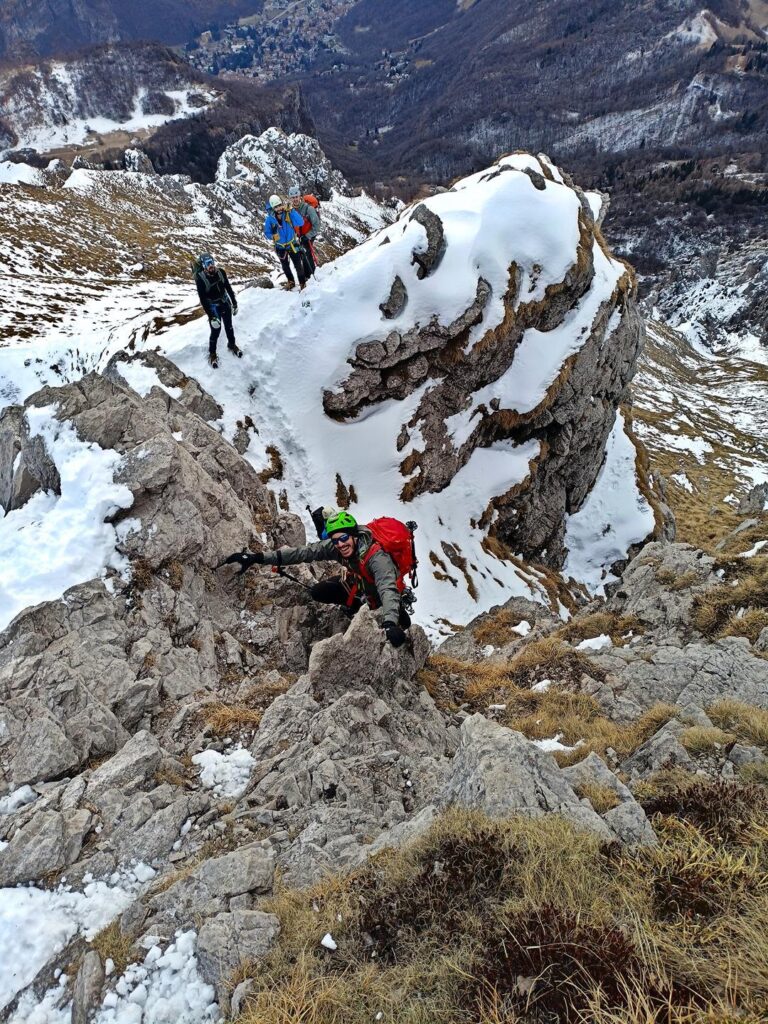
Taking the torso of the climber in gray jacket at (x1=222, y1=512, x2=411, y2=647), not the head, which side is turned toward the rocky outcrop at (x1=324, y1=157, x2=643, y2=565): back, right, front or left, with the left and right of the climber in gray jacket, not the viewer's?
back

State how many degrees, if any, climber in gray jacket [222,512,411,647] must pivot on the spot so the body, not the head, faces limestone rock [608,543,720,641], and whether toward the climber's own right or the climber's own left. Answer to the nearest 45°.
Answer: approximately 135° to the climber's own left

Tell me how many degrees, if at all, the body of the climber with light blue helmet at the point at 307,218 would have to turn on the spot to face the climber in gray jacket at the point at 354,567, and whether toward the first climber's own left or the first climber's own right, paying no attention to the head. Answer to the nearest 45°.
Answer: approximately 45° to the first climber's own left

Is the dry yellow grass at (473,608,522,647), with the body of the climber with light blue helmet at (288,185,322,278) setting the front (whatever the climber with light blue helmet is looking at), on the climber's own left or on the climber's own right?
on the climber's own left
